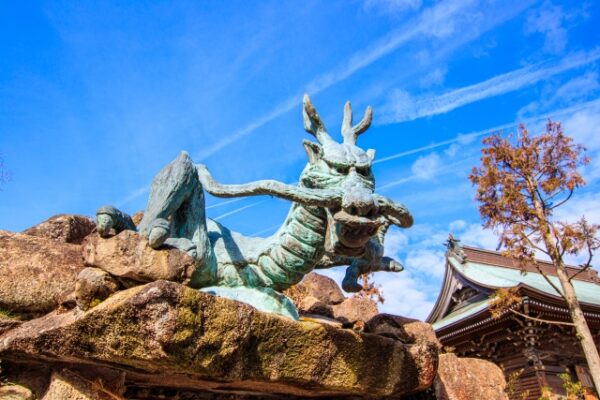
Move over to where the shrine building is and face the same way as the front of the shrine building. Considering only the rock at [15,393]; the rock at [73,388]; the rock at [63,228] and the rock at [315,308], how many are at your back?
0

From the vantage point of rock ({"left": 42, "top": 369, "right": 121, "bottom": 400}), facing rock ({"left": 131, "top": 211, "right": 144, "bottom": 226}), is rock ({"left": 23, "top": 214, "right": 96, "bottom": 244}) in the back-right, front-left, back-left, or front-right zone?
front-left

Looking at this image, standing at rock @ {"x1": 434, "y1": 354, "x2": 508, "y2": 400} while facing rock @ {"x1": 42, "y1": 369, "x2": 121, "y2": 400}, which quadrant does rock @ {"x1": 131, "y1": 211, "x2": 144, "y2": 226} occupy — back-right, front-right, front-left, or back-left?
front-right

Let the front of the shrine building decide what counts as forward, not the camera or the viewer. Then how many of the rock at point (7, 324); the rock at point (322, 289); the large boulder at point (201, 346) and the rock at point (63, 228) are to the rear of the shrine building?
0
